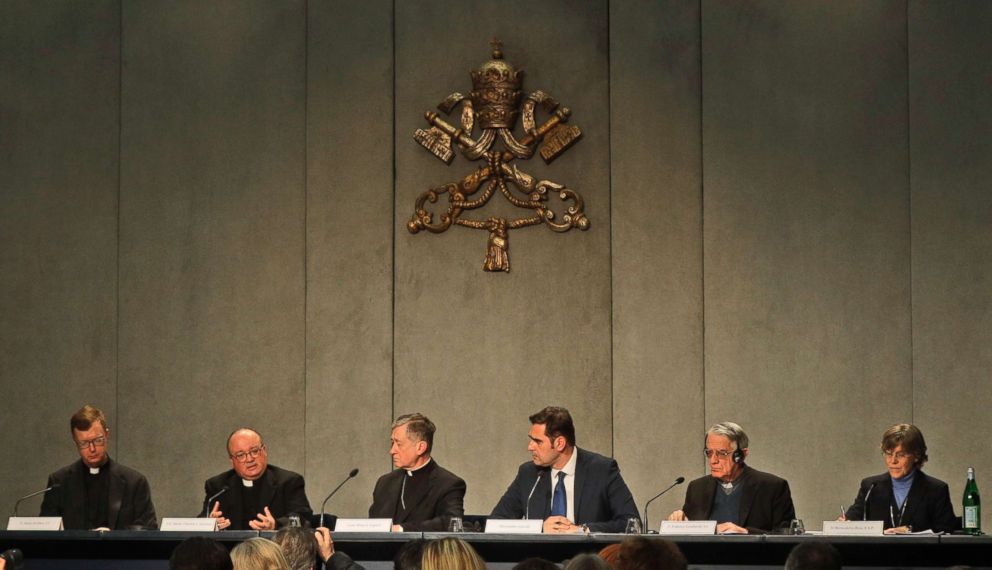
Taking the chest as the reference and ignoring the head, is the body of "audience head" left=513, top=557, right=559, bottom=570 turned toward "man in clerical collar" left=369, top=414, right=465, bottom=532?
yes

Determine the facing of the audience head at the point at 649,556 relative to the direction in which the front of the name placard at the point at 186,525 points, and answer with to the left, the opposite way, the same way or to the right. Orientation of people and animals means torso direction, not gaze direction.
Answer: the opposite way

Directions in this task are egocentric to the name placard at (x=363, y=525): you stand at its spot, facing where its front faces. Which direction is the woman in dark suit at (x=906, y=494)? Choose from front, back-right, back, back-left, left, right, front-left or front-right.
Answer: left

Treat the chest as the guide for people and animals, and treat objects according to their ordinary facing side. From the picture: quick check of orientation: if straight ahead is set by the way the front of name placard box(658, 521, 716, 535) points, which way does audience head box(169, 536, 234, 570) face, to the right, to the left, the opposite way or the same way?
the opposite way

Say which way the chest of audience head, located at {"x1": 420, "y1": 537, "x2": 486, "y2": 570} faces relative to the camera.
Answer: away from the camera

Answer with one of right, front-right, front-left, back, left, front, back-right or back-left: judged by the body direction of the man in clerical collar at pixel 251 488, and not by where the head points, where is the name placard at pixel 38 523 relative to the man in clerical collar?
front-right

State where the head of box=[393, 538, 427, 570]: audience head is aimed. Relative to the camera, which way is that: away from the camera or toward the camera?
away from the camera

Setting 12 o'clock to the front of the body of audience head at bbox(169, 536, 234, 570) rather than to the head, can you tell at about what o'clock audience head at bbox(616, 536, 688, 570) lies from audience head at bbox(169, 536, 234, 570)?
audience head at bbox(616, 536, 688, 570) is roughly at 4 o'clock from audience head at bbox(169, 536, 234, 570).

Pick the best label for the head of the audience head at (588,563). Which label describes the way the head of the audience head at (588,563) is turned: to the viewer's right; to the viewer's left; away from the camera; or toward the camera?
away from the camera

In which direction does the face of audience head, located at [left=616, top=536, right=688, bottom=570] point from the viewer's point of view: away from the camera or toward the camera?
away from the camera

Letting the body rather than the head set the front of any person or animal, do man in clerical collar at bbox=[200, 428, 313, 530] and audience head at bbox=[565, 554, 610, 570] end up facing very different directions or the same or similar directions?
very different directions

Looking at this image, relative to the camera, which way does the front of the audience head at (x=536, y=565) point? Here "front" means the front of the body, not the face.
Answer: away from the camera

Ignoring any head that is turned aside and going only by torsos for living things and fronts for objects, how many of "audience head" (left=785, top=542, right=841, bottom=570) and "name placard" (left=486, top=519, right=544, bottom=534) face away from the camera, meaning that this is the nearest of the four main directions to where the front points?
1
